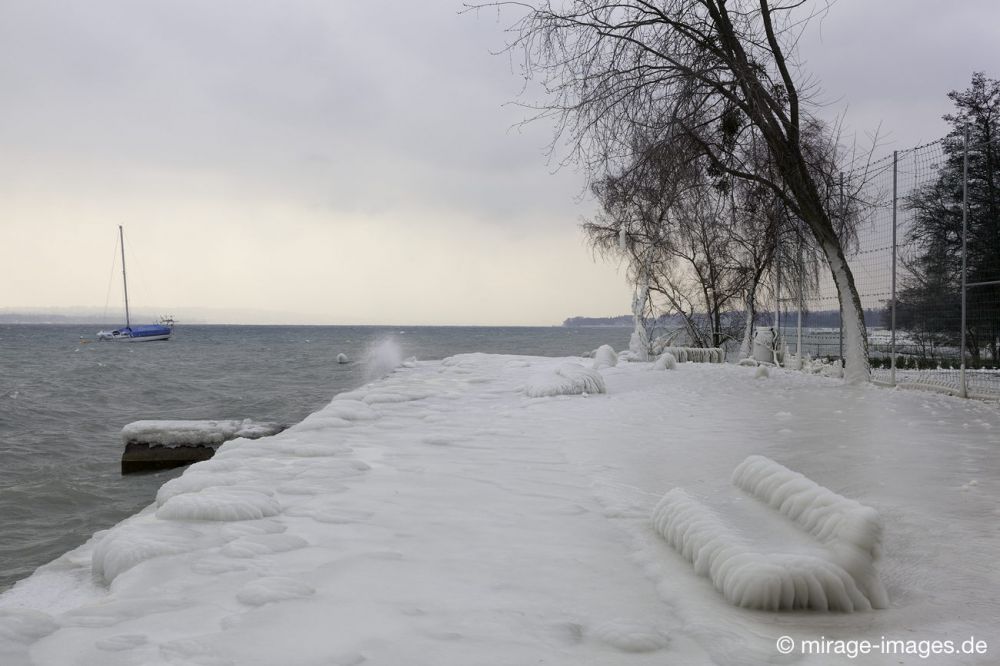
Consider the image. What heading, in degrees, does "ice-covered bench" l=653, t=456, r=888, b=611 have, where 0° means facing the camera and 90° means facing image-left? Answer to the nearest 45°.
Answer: approximately 45°

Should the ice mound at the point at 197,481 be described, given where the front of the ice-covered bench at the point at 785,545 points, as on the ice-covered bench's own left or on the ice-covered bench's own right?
on the ice-covered bench's own right

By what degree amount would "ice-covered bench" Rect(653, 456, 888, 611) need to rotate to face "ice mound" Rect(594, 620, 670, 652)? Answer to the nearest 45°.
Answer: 0° — it already faces it

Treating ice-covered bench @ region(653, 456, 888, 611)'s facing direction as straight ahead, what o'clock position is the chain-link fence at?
The chain-link fence is roughly at 5 o'clock from the ice-covered bench.

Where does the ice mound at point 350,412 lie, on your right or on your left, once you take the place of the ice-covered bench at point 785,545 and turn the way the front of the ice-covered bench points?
on your right

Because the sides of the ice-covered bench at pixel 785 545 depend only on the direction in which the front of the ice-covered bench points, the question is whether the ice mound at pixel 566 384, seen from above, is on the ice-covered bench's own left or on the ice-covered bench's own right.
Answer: on the ice-covered bench's own right

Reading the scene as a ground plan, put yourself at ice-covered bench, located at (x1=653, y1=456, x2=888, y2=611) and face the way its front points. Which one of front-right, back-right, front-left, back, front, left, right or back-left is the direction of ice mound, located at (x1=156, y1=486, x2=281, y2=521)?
front-right

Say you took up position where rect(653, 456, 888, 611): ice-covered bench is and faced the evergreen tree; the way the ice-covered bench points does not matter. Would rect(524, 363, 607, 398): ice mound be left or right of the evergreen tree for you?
left

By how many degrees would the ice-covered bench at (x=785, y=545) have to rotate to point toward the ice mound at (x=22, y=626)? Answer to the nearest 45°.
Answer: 0° — it already faces it

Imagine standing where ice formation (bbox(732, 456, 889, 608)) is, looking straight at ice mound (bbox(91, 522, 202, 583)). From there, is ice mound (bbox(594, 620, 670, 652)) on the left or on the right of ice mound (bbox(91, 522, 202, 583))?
left

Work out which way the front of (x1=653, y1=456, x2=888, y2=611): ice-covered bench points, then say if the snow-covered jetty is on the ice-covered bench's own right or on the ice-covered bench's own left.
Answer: on the ice-covered bench's own right

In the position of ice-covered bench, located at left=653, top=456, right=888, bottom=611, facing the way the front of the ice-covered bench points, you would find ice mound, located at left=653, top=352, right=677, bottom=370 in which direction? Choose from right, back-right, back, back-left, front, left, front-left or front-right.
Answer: back-right

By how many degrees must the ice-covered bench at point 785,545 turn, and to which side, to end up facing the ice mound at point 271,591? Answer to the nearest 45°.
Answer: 0° — it already faces it

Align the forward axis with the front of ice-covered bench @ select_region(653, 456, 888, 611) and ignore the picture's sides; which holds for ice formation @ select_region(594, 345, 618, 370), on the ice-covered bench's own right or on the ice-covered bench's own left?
on the ice-covered bench's own right
